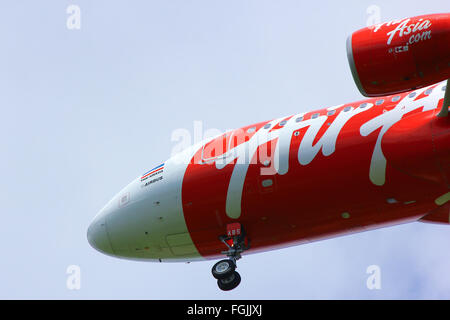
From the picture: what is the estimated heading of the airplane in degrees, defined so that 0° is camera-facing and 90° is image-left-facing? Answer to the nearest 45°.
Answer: approximately 90°
